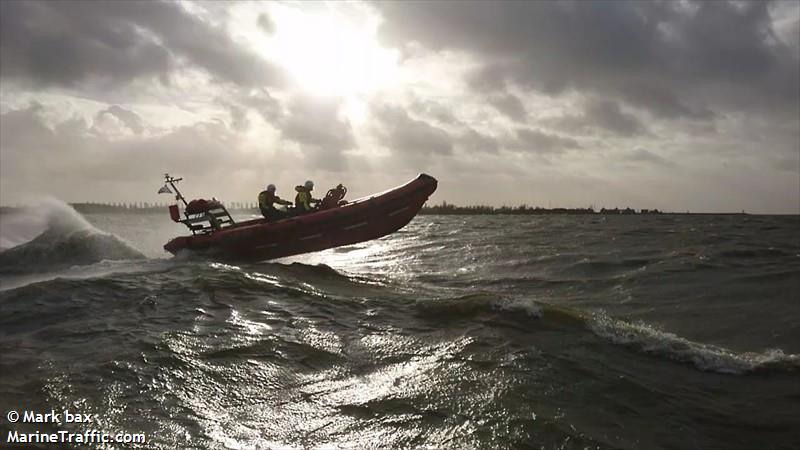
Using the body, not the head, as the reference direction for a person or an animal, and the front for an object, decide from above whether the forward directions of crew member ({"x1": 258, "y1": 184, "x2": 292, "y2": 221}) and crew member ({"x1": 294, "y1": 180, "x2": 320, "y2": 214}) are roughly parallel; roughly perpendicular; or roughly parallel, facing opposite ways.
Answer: roughly parallel

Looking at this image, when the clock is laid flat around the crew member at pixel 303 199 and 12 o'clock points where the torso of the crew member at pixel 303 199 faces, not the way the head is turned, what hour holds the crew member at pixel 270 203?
the crew member at pixel 270 203 is roughly at 6 o'clock from the crew member at pixel 303 199.

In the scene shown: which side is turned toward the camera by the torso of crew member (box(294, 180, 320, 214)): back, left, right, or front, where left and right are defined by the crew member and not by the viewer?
right

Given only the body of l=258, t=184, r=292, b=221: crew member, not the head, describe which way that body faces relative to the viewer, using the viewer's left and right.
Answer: facing to the right of the viewer

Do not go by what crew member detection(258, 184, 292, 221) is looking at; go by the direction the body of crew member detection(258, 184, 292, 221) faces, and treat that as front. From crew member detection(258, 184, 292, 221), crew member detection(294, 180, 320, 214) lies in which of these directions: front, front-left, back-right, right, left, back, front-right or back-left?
front

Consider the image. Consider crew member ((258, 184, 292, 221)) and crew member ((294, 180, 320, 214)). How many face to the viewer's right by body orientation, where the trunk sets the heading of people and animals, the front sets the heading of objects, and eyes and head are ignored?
2

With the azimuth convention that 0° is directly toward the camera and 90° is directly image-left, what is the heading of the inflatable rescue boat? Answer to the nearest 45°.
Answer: approximately 270°
